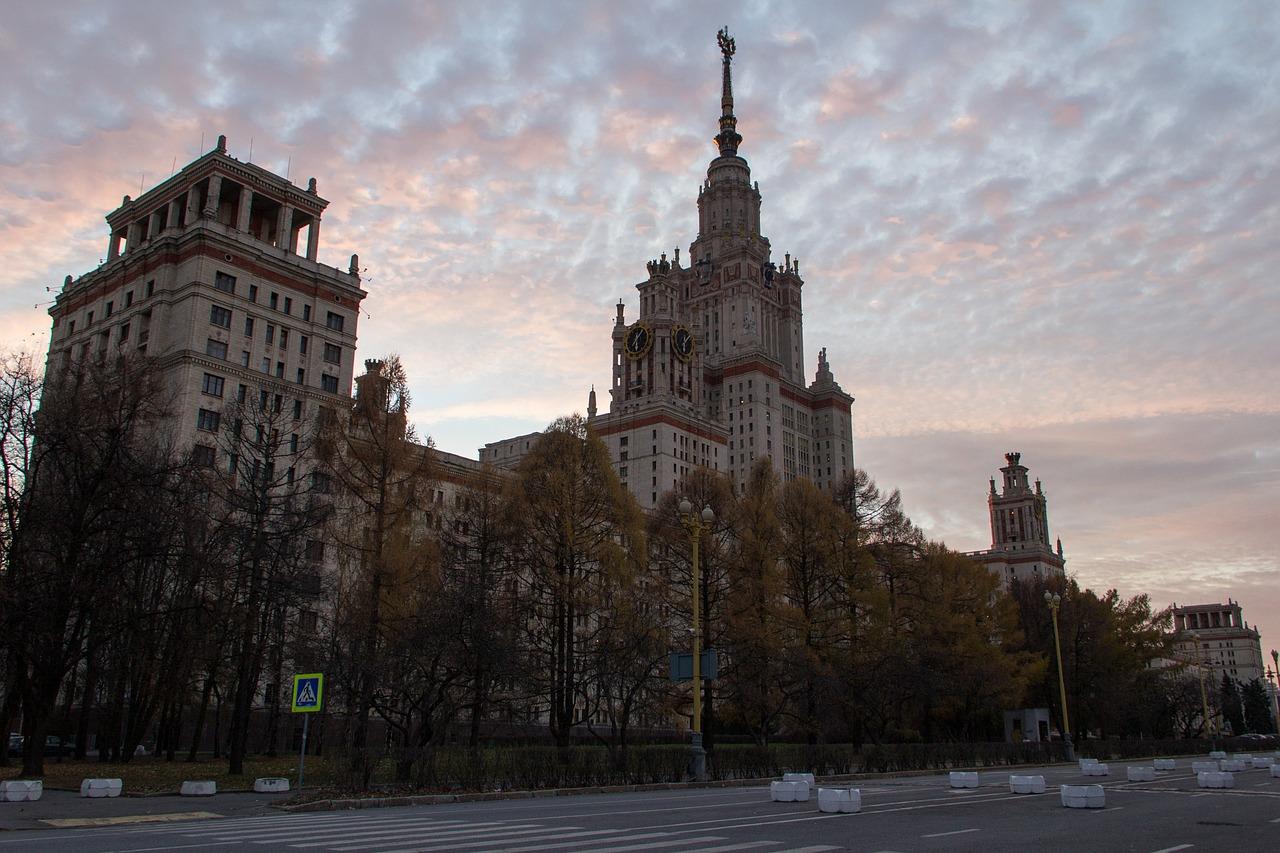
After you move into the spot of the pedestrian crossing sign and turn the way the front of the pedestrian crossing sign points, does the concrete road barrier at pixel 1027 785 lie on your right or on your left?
on your left

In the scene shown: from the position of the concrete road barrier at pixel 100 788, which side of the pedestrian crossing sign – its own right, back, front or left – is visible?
right

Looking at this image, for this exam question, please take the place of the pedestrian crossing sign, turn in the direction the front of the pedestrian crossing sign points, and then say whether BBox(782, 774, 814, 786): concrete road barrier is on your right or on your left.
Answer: on your left

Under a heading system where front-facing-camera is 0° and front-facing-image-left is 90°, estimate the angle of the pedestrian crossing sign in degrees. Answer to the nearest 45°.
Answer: approximately 45°

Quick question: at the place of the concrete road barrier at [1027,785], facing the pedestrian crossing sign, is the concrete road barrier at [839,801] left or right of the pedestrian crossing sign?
left

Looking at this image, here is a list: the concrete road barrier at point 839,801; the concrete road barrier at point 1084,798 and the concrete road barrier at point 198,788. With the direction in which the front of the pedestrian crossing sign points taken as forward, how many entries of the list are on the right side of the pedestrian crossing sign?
1

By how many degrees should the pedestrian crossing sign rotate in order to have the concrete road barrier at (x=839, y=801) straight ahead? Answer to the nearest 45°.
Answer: approximately 90° to its left

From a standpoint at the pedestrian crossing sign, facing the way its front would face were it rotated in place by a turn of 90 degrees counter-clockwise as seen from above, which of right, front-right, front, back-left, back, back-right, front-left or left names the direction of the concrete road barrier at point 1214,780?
front-left

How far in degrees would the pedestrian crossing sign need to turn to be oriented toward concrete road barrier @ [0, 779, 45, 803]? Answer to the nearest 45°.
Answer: approximately 45° to its right

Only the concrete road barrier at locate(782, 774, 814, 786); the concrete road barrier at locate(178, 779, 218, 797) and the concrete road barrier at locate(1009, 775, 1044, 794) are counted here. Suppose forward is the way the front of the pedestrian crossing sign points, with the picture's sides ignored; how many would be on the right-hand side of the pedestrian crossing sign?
1

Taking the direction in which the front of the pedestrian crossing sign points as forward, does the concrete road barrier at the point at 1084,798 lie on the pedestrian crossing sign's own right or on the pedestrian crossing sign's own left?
on the pedestrian crossing sign's own left

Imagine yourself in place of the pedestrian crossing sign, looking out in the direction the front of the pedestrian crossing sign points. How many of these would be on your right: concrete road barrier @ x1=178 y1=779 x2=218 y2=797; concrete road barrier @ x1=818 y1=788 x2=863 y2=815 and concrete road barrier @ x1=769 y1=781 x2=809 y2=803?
1

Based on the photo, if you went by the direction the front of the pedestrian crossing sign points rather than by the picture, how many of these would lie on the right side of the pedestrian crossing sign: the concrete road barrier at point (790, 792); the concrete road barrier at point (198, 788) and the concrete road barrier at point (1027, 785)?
1

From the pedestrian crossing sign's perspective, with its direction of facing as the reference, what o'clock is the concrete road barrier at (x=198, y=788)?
The concrete road barrier is roughly at 3 o'clock from the pedestrian crossing sign.
